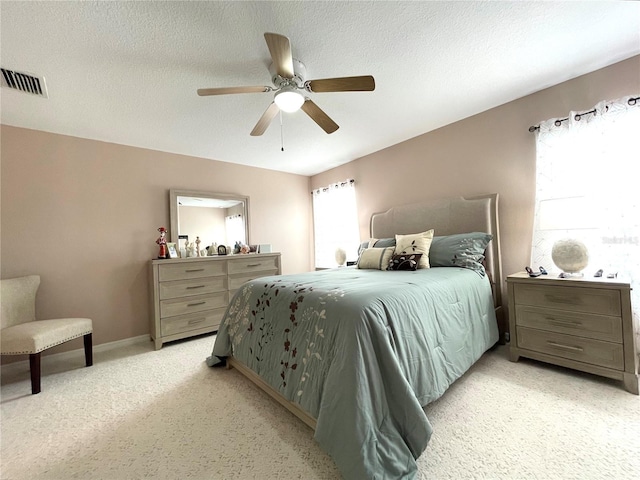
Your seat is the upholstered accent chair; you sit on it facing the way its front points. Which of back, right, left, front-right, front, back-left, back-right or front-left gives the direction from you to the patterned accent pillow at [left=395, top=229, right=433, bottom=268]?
front

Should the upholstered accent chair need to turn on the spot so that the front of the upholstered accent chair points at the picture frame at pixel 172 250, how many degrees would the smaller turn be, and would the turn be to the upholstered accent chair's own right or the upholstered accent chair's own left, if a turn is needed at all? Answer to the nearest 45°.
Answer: approximately 45° to the upholstered accent chair's own left

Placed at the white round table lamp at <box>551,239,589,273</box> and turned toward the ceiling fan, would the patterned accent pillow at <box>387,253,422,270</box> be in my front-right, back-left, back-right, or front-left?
front-right

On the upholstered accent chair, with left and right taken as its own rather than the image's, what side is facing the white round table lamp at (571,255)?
front

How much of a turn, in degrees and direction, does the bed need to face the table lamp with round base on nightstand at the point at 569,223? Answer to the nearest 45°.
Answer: approximately 180°

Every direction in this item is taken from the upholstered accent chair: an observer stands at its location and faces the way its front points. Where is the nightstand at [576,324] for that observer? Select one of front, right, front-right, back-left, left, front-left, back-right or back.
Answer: front

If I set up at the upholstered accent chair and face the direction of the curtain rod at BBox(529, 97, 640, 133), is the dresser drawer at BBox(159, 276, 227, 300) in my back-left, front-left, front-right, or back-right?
front-left

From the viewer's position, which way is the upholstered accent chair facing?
facing the viewer and to the right of the viewer

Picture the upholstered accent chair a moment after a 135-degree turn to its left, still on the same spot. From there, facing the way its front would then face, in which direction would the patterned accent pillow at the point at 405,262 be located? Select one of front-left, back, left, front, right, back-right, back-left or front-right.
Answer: back-right

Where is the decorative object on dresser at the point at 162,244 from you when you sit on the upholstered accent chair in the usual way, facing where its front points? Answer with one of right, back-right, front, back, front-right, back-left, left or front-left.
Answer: front-left

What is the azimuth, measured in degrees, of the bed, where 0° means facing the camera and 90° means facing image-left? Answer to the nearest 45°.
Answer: approximately 45°

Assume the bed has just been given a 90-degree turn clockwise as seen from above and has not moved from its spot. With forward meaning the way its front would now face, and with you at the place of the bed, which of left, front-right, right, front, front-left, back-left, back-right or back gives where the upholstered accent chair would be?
front-left

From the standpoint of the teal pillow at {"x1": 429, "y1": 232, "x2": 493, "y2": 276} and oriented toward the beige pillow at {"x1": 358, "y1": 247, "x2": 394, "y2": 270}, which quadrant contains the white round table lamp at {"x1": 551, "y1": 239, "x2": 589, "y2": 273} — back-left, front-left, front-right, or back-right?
back-left

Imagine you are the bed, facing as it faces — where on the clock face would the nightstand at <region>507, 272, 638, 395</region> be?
The nightstand is roughly at 7 o'clock from the bed.

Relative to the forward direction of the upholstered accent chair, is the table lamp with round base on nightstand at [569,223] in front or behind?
in front
